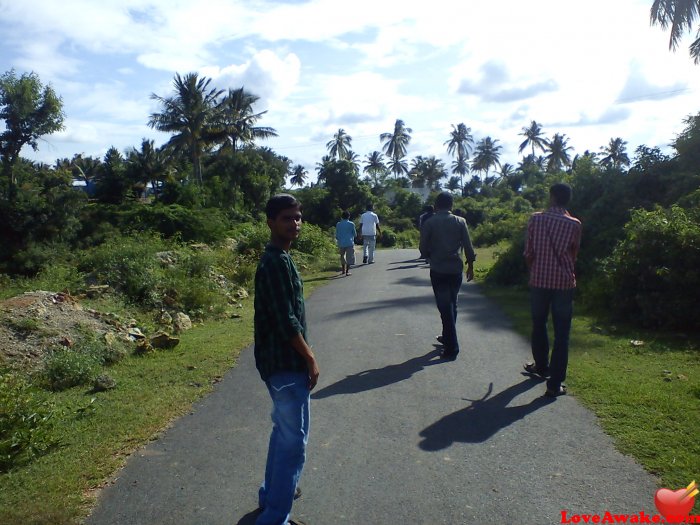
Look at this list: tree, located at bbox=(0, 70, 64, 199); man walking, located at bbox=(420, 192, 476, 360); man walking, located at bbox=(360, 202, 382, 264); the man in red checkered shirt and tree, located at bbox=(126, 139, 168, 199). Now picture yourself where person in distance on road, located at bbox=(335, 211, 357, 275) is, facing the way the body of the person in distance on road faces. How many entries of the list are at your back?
2

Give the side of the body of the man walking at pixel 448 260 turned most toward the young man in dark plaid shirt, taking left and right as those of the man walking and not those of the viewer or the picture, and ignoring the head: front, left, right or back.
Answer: back

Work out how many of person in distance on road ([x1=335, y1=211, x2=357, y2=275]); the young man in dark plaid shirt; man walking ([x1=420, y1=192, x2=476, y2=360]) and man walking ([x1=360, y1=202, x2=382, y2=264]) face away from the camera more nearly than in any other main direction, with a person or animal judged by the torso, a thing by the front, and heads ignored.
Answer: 3

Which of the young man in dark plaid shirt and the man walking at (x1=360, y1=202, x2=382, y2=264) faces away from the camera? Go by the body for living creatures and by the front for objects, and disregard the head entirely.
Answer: the man walking

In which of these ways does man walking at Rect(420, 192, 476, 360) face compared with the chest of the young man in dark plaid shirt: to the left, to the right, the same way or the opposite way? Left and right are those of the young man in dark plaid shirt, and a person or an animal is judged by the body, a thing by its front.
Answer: to the left

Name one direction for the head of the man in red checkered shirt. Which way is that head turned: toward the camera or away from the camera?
away from the camera

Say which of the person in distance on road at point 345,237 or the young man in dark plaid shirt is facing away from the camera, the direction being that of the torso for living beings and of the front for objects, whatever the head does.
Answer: the person in distance on road

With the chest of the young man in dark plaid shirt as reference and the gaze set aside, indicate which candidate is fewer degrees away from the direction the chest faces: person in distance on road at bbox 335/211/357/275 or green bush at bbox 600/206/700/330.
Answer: the green bush

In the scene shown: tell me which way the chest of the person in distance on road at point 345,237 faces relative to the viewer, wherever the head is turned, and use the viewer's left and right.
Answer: facing away from the viewer

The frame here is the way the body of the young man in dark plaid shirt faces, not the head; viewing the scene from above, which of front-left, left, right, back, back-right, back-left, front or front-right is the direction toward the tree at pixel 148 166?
left

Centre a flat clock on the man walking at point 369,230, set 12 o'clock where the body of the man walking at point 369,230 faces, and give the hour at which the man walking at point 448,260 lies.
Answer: the man walking at point 448,260 is roughly at 6 o'clock from the man walking at point 369,230.

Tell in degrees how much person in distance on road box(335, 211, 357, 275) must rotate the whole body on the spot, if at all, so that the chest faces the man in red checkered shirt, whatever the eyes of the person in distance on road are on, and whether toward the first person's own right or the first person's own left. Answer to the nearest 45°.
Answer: approximately 180°

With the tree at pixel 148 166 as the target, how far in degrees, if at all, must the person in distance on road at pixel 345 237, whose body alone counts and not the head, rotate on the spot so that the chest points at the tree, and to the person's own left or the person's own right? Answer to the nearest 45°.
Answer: approximately 45° to the person's own left

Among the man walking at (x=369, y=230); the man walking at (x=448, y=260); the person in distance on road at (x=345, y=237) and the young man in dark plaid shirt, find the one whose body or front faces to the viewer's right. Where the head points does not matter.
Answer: the young man in dark plaid shirt

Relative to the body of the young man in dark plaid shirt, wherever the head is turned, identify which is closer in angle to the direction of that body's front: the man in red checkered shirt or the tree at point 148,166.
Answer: the man in red checkered shirt

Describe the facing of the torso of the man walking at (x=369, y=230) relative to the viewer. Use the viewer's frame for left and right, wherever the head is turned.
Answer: facing away from the viewer

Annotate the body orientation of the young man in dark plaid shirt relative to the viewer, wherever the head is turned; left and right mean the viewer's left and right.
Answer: facing to the right of the viewer

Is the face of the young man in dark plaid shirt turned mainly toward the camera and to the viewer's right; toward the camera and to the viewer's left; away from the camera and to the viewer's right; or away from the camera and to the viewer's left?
toward the camera and to the viewer's right

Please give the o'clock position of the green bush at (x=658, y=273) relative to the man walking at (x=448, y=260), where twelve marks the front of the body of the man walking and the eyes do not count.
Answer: The green bush is roughly at 2 o'clock from the man walking.

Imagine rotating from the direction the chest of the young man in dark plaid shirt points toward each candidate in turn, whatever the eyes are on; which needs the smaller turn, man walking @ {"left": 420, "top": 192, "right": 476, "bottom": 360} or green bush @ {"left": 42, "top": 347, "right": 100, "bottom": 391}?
the man walking
